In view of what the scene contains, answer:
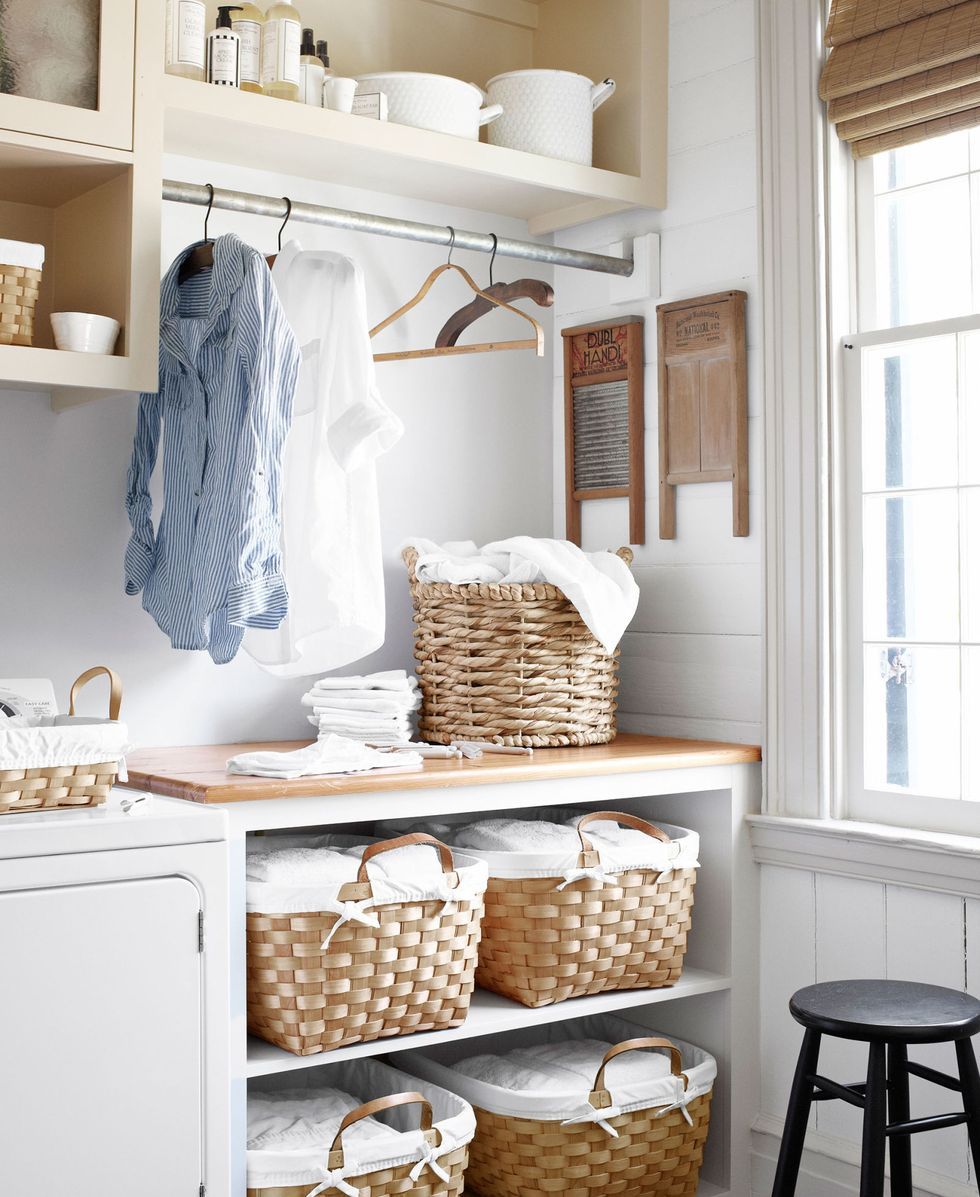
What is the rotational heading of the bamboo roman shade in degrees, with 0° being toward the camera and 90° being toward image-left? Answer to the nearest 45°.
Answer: approximately 45°

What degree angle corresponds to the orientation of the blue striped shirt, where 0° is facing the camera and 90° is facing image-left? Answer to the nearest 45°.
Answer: approximately 45°

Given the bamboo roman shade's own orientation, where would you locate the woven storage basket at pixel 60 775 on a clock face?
The woven storage basket is roughly at 12 o'clock from the bamboo roman shade.
